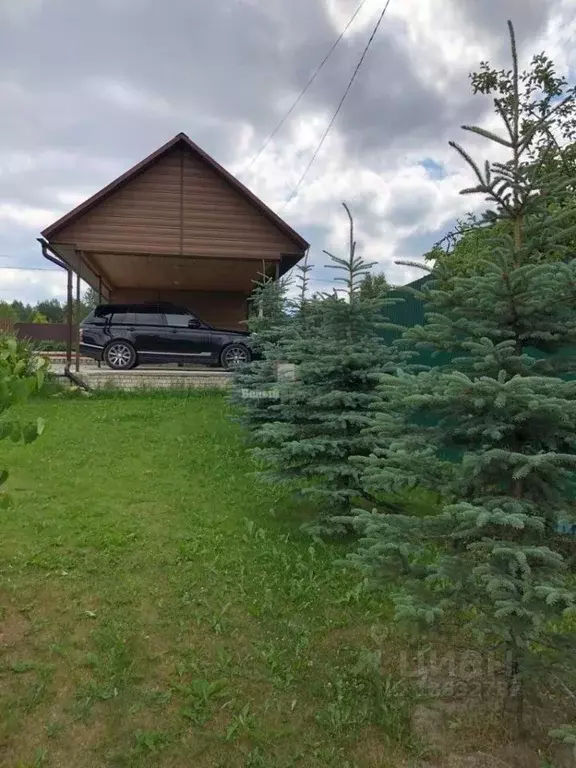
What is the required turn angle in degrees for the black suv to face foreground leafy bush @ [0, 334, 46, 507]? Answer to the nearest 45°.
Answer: approximately 90° to its right

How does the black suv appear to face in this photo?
to the viewer's right

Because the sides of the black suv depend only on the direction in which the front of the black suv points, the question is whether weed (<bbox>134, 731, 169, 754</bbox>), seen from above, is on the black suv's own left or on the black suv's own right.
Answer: on the black suv's own right

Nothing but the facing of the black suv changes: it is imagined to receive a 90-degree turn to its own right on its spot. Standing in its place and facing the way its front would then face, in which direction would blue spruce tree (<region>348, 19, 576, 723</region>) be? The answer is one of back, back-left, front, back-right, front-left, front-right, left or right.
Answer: front

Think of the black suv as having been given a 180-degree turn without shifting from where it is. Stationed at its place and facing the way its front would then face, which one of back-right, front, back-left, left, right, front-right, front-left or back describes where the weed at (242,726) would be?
left

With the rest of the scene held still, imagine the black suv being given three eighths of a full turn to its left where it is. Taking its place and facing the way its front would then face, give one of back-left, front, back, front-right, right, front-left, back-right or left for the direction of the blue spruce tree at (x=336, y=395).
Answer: back-left

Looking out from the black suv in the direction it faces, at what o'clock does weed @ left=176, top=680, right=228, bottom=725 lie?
The weed is roughly at 3 o'clock from the black suv.

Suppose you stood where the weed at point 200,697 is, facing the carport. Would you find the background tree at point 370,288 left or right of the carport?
right
